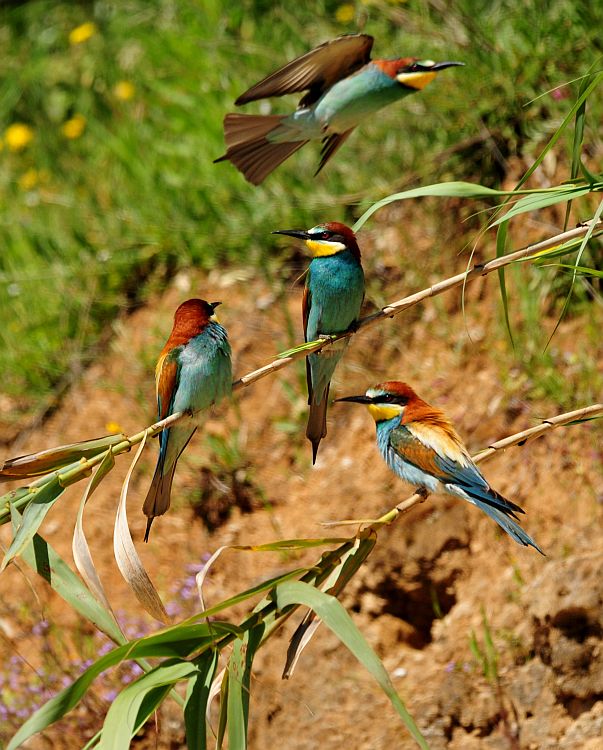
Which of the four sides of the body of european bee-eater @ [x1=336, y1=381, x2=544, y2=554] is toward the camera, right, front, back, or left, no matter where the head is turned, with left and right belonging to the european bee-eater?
left

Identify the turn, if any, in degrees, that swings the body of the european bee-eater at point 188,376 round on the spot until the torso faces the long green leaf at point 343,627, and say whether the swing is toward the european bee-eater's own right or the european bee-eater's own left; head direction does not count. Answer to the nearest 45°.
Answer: approximately 45° to the european bee-eater's own right

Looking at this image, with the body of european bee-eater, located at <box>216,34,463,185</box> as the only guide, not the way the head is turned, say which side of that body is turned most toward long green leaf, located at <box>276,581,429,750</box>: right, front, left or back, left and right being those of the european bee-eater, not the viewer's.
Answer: right

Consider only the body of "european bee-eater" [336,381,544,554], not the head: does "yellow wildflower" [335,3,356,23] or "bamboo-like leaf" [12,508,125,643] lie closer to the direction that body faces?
the bamboo-like leaf

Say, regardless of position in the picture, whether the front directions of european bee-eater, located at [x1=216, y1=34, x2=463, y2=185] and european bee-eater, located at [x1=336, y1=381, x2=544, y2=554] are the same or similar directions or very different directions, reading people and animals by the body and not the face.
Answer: very different directions

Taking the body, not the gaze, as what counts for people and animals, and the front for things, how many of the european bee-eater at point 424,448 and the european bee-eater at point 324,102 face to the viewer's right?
1

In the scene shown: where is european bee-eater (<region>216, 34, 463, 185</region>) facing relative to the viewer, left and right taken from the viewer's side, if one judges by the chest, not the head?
facing to the right of the viewer
